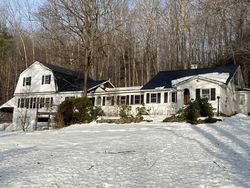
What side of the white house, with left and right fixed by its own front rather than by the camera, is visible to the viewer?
front

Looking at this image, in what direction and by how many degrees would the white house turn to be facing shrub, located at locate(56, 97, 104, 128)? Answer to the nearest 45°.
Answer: approximately 45° to its right

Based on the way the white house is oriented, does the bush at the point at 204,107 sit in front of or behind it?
in front

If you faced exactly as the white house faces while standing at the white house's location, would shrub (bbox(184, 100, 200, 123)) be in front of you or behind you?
in front
